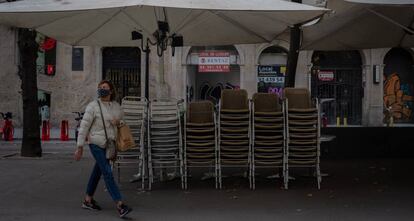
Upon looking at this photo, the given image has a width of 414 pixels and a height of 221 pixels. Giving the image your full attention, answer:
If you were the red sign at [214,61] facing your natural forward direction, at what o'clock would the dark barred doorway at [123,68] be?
The dark barred doorway is roughly at 3 o'clock from the red sign.

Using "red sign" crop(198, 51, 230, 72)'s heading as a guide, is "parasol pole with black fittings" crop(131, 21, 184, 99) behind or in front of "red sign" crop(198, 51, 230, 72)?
in front

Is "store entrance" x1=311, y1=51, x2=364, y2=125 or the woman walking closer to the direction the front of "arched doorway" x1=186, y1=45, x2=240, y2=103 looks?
the woman walking

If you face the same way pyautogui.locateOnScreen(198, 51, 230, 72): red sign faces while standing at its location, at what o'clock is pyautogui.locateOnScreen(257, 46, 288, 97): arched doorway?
The arched doorway is roughly at 9 o'clock from the red sign.

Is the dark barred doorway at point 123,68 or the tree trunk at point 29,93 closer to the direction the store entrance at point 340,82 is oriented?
the tree trunk

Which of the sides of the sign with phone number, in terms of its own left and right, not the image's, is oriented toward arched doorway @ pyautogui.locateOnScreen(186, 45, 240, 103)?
right

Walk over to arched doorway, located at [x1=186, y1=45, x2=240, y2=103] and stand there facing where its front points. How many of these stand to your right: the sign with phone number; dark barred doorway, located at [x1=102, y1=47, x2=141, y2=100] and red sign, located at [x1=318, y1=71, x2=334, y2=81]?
1

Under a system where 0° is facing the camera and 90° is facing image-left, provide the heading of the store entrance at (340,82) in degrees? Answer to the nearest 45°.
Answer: approximately 0°

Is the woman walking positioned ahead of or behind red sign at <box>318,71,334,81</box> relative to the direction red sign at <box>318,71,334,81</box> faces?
ahead
